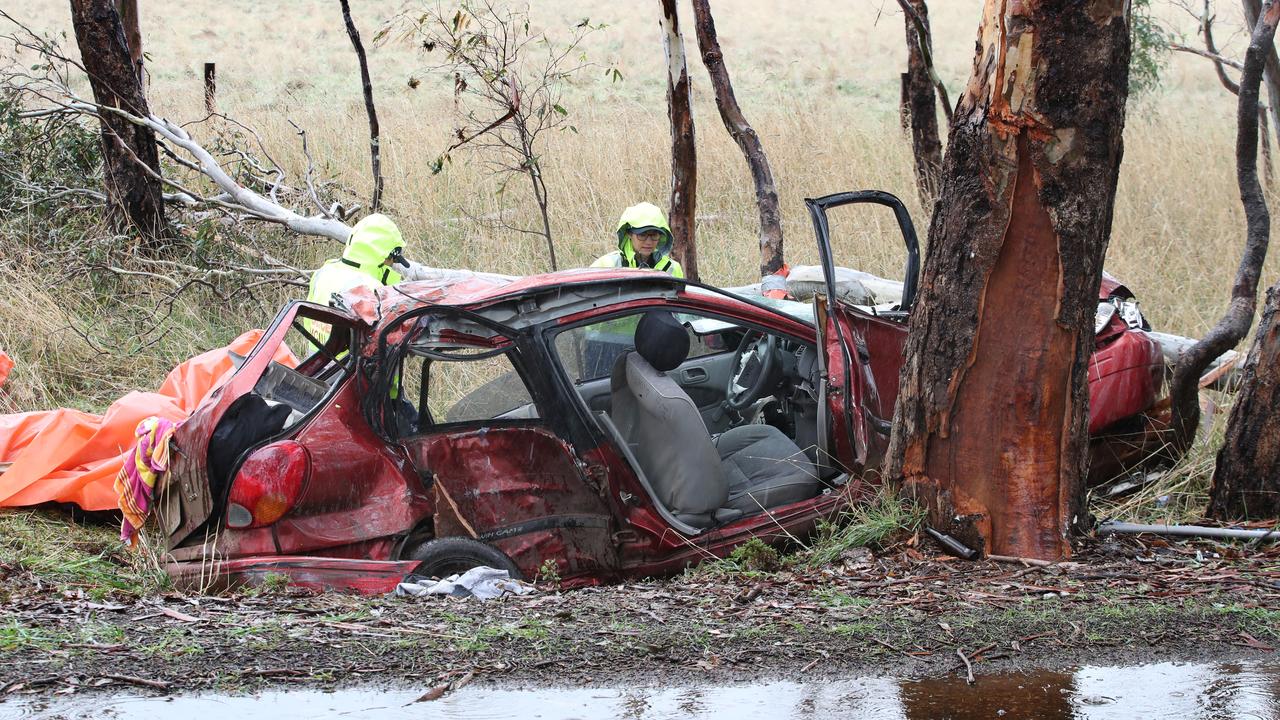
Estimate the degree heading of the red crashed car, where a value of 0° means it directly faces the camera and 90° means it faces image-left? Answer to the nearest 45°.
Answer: approximately 225°

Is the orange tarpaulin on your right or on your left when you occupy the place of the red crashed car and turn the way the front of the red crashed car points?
on your left

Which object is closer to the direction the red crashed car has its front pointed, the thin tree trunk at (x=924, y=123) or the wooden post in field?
the thin tree trunk

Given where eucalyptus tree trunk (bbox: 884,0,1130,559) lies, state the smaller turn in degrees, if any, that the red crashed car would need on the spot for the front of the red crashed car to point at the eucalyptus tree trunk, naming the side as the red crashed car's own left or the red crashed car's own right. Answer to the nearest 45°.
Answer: approximately 45° to the red crashed car's own right

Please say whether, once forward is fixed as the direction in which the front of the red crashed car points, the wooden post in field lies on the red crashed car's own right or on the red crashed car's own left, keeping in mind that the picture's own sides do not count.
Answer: on the red crashed car's own left

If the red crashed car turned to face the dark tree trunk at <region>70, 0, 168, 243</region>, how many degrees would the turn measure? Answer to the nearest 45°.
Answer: approximately 90° to its left

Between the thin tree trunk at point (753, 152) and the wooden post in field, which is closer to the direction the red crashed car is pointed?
the thin tree trunk
